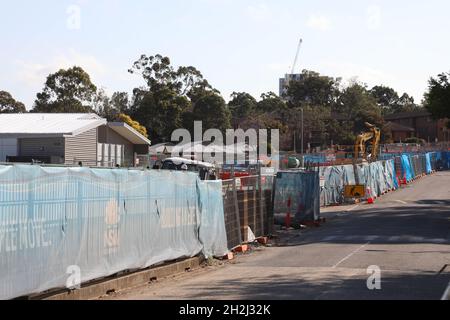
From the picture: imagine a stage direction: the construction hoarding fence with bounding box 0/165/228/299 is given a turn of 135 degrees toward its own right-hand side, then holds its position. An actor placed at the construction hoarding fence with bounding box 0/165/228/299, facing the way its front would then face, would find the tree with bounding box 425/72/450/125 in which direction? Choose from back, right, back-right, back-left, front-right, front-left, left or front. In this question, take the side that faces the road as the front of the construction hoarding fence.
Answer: back-right

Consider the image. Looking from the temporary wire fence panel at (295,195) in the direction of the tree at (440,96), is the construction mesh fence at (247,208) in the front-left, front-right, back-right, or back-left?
back-right

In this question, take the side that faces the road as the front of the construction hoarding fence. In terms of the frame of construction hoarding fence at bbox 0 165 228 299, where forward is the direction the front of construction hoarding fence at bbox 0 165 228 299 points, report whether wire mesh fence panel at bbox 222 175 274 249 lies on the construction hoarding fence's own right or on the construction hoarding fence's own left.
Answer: on the construction hoarding fence's own left

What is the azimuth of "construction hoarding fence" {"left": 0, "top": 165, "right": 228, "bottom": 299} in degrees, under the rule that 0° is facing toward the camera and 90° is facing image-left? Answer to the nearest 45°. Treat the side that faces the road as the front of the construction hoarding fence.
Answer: approximately 315°

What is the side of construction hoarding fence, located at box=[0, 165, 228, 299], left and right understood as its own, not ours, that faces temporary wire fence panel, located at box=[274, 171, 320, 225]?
left
